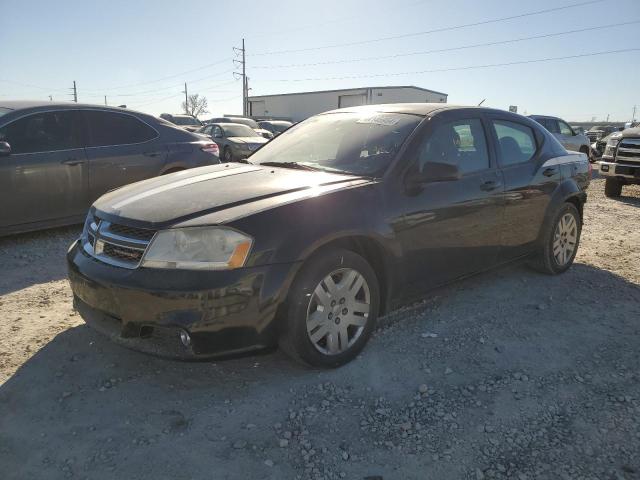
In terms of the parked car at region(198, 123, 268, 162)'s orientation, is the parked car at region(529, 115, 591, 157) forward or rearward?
forward

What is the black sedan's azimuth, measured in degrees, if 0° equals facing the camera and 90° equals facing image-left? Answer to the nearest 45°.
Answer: approximately 45°

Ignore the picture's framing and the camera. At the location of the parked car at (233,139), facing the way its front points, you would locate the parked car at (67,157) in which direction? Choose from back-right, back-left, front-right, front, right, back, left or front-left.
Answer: front-right

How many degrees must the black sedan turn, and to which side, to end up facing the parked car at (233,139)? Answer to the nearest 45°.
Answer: approximately 135° to its right

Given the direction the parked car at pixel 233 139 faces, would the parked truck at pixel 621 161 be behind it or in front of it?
in front

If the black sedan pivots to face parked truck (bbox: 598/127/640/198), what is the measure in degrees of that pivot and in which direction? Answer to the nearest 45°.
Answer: approximately 180°

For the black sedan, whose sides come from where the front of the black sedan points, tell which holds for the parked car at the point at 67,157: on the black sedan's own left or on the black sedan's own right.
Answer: on the black sedan's own right
